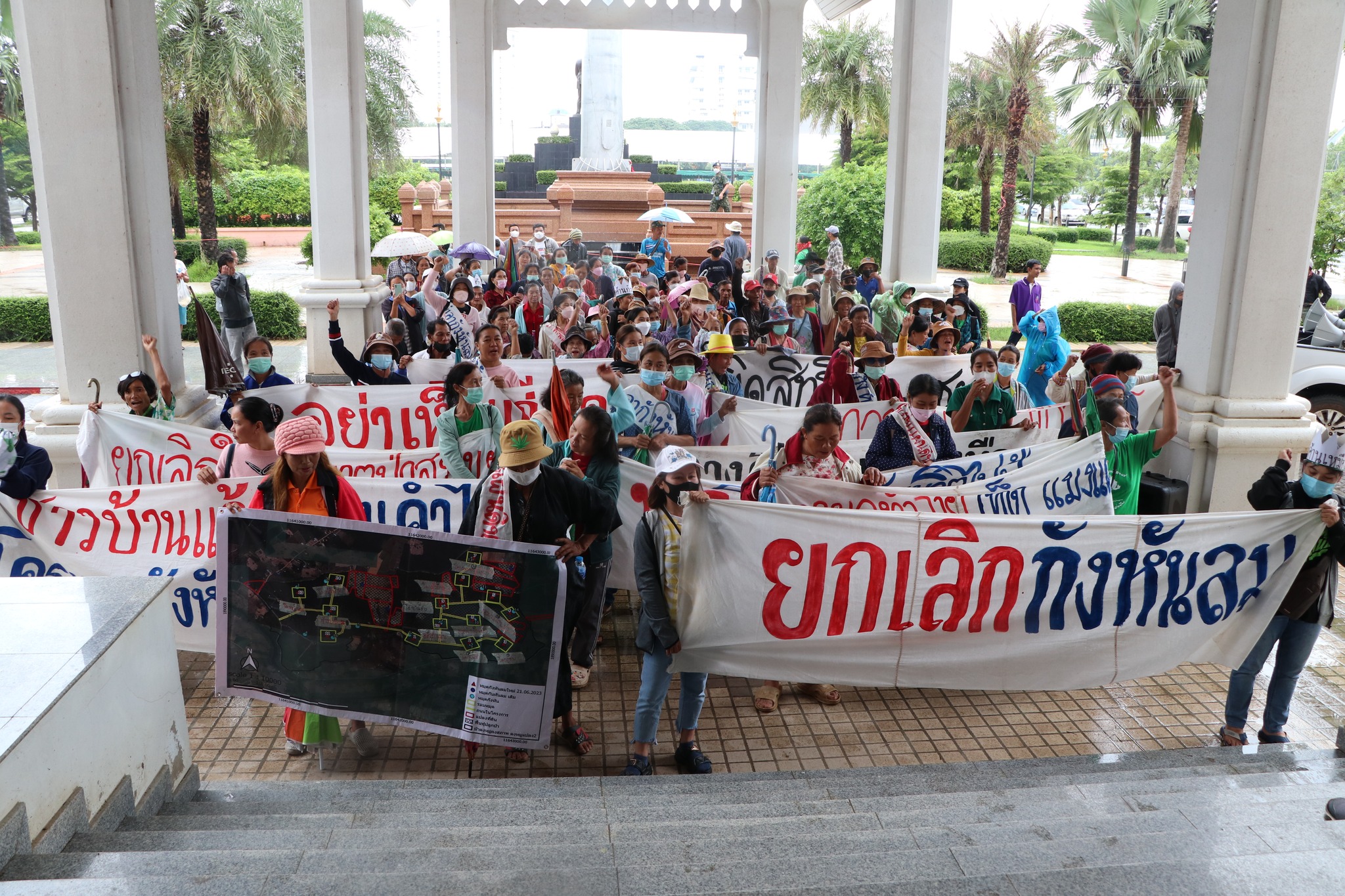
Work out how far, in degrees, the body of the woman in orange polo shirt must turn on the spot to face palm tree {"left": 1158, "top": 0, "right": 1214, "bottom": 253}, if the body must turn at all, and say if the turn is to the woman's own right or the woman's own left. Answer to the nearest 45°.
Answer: approximately 135° to the woman's own left

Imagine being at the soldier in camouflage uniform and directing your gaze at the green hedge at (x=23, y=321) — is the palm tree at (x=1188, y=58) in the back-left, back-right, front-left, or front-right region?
back-left

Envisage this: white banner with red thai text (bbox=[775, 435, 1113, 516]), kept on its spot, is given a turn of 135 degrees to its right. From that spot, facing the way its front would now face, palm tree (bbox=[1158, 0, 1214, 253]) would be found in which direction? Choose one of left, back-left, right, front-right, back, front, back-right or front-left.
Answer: front-right

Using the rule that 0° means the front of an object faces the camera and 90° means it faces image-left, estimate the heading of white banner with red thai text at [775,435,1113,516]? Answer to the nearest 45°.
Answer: approximately 0°

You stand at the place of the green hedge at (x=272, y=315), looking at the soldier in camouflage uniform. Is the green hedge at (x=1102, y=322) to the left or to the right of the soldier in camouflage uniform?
right

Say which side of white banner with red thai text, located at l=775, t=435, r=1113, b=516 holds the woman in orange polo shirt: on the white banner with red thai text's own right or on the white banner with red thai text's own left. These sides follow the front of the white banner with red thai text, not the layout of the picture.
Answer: on the white banner with red thai text's own right

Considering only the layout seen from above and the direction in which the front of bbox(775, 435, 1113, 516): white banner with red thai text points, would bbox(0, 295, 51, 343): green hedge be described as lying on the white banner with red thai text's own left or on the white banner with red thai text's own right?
on the white banner with red thai text's own right

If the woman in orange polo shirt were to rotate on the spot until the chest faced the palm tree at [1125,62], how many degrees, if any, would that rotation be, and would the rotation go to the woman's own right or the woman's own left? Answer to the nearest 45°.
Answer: approximately 135° to the woman's own left

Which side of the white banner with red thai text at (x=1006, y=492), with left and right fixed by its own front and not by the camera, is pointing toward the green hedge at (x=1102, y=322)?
back
